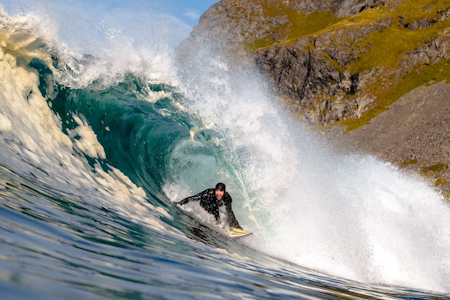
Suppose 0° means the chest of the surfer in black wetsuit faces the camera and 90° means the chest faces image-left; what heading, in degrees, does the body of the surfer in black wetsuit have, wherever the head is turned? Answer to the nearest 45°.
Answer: approximately 0°
